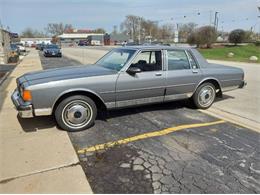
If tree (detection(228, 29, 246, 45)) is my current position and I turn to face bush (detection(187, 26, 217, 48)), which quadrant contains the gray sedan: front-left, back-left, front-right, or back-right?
front-left

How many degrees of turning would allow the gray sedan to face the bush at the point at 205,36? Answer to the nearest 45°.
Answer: approximately 135° to its right

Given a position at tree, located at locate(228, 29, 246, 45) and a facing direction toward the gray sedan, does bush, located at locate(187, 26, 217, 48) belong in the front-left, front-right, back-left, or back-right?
front-right

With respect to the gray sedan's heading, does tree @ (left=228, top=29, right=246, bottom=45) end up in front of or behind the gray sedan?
behind
